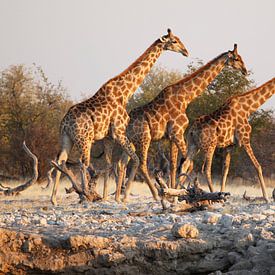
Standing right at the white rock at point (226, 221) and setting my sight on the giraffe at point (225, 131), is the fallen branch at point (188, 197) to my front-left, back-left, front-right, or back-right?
front-left

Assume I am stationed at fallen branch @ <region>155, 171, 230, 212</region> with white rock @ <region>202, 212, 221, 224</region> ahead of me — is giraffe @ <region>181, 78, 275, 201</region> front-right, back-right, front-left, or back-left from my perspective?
back-left

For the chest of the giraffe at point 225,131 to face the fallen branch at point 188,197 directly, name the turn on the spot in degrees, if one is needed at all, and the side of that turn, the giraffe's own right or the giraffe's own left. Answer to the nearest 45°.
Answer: approximately 90° to the giraffe's own right

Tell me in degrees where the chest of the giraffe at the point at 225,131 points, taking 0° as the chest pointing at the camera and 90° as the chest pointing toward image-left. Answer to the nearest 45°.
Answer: approximately 270°

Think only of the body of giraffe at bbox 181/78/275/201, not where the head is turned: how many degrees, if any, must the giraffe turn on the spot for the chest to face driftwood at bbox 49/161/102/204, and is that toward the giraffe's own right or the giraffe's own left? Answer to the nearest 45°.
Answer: approximately 135° to the giraffe's own right

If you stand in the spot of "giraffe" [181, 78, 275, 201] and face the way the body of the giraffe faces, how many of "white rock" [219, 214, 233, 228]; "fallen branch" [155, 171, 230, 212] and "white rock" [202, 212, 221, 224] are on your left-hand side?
0

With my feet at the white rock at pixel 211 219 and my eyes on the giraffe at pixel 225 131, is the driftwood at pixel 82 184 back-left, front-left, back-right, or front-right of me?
front-left

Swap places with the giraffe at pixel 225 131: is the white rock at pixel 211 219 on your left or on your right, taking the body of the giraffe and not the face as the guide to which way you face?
on your right

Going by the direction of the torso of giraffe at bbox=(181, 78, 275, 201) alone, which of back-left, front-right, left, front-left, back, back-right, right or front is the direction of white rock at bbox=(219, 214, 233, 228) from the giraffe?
right
